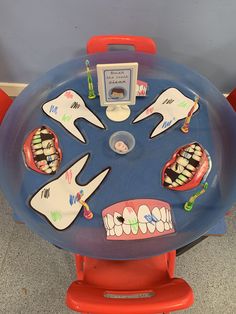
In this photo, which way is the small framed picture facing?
toward the camera
